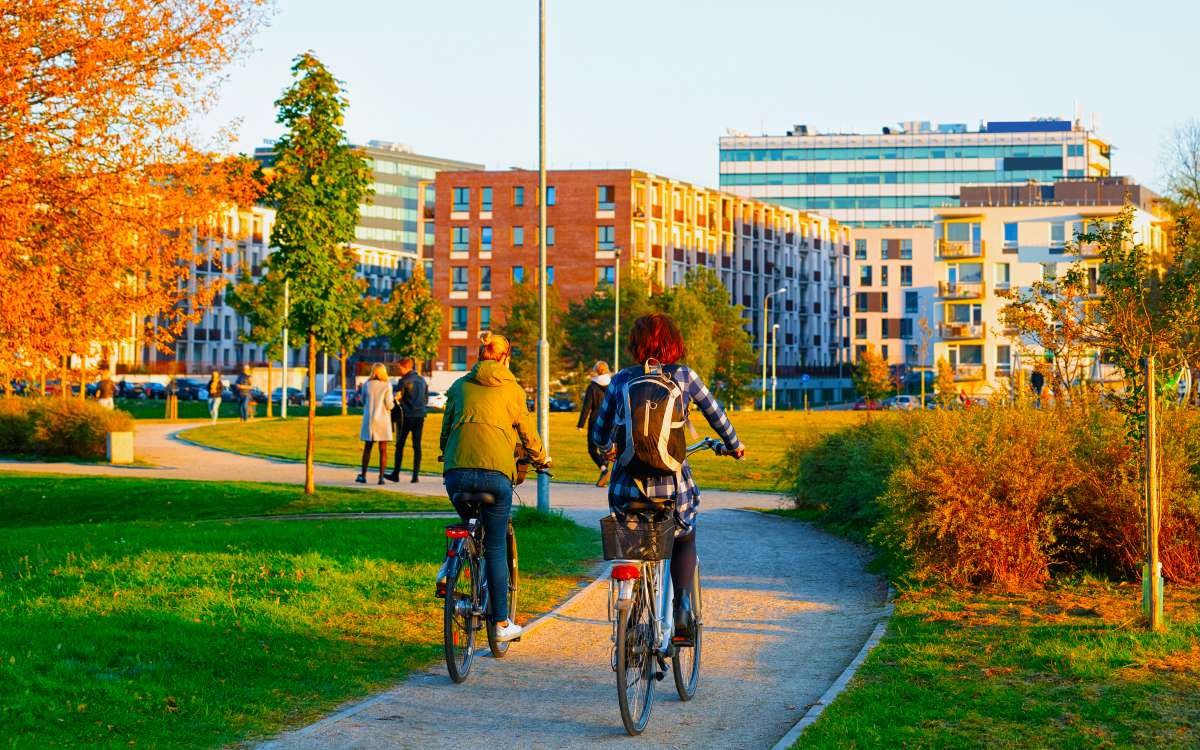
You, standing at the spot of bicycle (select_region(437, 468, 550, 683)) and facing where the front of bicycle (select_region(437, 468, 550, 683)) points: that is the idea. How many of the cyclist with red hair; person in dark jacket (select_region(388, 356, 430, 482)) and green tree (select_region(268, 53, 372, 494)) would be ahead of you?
2

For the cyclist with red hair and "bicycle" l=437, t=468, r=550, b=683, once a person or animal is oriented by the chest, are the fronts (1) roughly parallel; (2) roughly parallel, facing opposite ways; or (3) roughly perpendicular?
roughly parallel

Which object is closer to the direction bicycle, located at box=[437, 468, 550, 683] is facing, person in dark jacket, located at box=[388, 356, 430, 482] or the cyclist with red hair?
the person in dark jacket

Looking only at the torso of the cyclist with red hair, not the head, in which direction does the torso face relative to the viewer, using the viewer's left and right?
facing away from the viewer

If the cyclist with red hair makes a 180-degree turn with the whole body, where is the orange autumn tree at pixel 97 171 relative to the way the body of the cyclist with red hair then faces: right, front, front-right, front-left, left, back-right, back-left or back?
back-right

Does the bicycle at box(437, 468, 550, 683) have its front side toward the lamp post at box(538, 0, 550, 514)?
yes

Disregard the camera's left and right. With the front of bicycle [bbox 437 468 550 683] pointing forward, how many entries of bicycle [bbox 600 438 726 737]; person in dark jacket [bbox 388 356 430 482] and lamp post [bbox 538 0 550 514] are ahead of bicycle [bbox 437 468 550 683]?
2

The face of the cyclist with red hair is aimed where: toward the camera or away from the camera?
away from the camera

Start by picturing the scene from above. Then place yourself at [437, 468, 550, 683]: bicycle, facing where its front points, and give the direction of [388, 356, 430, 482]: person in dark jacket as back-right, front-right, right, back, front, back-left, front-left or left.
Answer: front

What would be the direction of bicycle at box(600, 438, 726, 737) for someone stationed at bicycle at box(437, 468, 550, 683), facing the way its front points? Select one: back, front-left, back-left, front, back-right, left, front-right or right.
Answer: back-right

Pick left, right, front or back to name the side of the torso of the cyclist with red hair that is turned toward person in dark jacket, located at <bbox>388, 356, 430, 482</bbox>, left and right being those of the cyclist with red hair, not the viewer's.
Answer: front

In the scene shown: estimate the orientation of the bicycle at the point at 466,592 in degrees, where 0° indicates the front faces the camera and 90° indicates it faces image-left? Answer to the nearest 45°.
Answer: approximately 180°

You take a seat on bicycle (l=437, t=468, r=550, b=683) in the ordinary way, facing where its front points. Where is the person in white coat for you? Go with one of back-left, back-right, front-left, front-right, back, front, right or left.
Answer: front

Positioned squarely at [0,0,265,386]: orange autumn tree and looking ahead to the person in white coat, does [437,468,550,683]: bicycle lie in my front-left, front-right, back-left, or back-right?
front-right

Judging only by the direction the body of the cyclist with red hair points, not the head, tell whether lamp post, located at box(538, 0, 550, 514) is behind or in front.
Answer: in front

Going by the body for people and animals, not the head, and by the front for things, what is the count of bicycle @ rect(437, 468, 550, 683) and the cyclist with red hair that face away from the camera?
2
